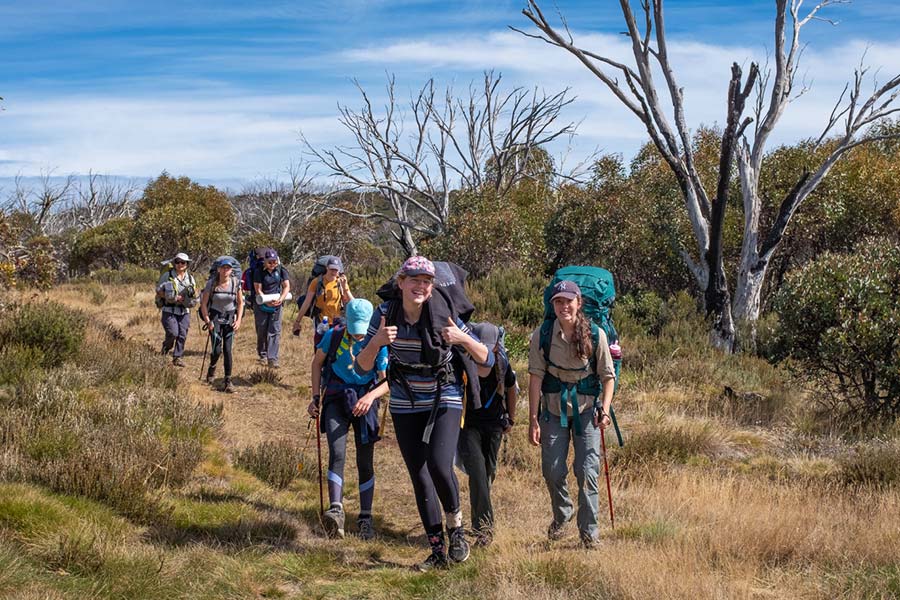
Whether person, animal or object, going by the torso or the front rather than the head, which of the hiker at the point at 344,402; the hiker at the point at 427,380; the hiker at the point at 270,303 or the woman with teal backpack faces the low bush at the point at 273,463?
the hiker at the point at 270,303

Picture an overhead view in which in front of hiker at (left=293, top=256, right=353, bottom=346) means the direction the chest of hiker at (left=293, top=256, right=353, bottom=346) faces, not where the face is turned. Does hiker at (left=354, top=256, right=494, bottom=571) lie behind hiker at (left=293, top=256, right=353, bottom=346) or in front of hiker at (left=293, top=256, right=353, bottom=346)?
in front

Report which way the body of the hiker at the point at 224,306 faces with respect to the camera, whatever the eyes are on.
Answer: toward the camera

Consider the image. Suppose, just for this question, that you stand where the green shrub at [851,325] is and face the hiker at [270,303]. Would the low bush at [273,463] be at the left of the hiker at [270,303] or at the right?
left

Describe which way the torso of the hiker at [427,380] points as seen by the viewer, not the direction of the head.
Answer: toward the camera

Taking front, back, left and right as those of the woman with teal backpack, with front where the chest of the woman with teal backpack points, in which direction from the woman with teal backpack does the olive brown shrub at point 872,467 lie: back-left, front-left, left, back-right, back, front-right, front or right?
back-left

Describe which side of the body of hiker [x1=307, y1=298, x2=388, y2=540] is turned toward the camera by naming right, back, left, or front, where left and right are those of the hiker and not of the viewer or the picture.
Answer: front

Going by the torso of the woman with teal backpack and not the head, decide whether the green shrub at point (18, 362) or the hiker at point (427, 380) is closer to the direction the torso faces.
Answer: the hiker

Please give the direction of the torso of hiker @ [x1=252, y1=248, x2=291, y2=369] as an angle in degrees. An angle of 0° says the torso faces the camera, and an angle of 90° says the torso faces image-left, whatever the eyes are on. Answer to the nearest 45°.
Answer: approximately 0°
